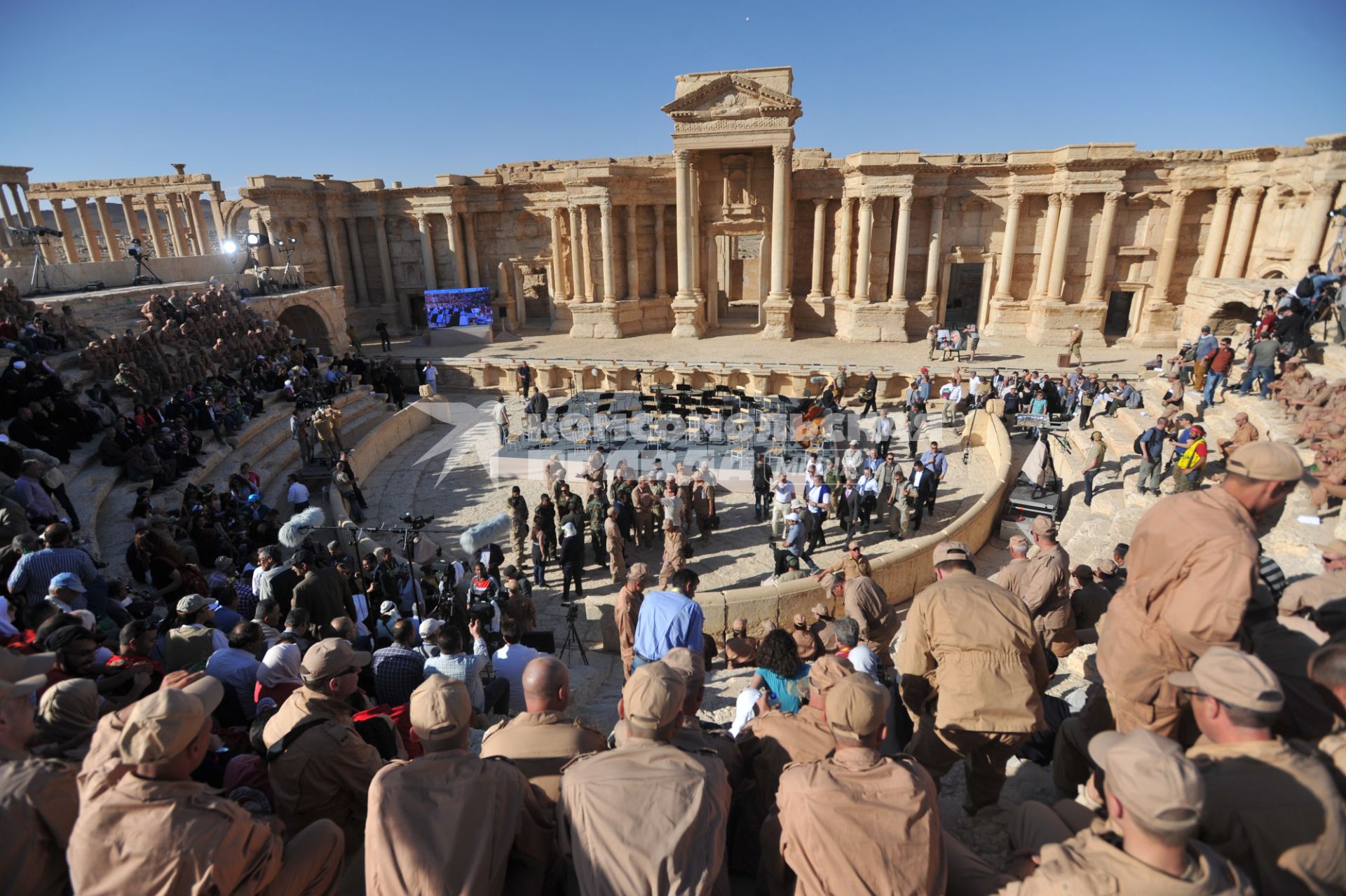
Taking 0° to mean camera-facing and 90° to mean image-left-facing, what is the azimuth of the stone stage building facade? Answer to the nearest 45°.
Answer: approximately 0°

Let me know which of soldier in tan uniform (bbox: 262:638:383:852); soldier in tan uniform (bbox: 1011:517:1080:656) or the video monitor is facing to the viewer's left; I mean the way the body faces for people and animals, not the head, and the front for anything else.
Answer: soldier in tan uniform (bbox: 1011:517:1080:656)

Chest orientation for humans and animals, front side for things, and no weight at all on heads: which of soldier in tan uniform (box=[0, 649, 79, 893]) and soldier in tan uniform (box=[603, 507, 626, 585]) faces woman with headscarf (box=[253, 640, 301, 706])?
soldier in tan uniform (box=[0, 649, 79, 893])

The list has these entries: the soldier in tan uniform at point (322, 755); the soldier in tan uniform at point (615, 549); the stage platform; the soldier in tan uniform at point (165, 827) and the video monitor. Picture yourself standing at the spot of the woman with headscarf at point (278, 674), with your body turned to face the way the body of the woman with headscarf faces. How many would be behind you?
2

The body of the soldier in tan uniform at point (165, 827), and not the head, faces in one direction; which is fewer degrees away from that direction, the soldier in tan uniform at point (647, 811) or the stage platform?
the stage platform

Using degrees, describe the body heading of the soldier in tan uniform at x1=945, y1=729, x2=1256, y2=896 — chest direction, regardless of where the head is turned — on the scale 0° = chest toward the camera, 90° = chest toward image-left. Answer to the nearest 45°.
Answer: approximately 135°

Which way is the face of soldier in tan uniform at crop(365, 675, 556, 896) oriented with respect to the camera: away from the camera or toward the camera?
away from the camera

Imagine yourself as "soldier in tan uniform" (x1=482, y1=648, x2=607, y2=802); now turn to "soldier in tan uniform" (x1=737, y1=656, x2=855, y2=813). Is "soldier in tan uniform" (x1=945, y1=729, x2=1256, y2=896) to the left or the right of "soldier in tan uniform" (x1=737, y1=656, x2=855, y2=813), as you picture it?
right

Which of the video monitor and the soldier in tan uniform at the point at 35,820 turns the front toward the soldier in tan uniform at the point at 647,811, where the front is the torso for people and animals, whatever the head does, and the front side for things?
the video monitor

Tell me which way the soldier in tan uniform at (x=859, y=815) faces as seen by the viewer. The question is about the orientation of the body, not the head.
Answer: away from the camera

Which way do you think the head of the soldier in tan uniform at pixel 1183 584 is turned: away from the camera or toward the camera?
away from the camera

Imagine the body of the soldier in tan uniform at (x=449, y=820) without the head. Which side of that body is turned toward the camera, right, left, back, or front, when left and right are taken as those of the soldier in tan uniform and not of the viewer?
back
